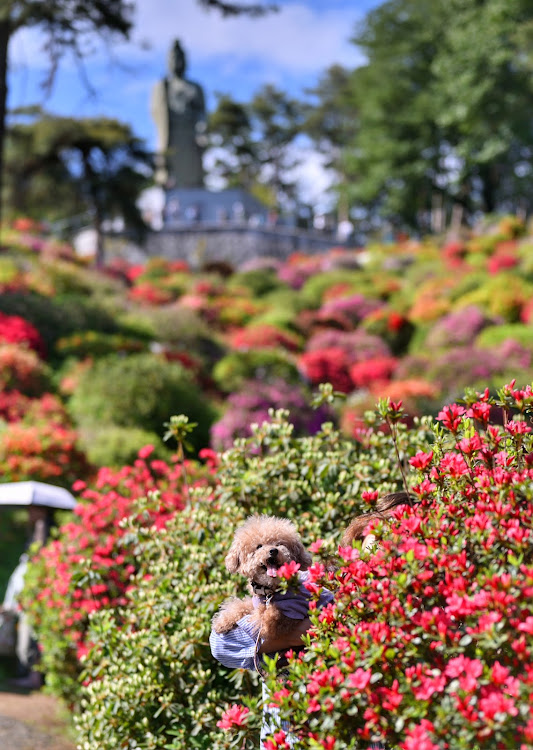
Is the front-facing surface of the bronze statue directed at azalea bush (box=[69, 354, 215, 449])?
yes

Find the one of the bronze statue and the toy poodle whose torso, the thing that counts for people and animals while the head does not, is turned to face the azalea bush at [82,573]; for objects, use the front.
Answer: the bronze statue

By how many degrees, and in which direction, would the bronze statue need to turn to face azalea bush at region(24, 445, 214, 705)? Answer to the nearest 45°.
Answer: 0° — it already faces it
